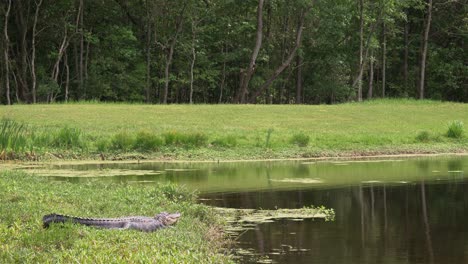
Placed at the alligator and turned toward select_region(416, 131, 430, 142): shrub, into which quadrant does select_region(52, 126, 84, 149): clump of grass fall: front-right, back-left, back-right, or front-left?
front-left

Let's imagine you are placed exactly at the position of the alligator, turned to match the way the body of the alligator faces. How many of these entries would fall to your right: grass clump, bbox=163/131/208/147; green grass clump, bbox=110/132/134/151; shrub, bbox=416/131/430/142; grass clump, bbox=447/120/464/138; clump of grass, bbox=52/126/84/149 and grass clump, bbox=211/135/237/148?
0

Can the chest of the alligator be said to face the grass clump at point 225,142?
no

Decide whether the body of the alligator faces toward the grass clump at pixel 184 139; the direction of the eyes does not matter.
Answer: no

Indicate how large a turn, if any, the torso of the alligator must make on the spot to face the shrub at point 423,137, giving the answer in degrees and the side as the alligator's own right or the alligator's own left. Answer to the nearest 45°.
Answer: approximately 45° to the alligator's own left

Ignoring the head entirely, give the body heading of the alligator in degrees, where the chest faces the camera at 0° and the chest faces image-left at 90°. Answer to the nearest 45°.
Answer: approximately 270°

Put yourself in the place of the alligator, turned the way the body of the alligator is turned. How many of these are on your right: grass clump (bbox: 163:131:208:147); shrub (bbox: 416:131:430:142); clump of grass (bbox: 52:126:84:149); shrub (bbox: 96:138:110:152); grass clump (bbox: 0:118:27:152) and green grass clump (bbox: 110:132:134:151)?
0

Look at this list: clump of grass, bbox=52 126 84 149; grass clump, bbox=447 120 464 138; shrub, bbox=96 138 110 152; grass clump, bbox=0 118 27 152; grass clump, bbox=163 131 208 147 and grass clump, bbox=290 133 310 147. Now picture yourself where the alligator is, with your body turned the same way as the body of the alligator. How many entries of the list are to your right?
0

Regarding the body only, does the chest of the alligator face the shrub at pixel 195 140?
no

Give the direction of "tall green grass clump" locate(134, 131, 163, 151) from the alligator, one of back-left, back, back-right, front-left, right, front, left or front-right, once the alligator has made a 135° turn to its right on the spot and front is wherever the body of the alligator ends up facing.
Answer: back-right

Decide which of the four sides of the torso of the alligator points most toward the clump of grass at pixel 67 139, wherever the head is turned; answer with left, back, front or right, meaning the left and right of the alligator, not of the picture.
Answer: left

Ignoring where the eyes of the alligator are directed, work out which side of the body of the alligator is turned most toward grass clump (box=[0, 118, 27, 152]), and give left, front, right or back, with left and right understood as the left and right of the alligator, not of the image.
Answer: left

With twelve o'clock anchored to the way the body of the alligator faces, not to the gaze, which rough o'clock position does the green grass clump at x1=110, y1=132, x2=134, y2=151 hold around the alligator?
The green grass clump is roughly at 9 o'clock from the alligator.

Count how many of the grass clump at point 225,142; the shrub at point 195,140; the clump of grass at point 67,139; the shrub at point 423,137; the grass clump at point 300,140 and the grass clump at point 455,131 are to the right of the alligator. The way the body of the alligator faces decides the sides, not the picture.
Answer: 0
